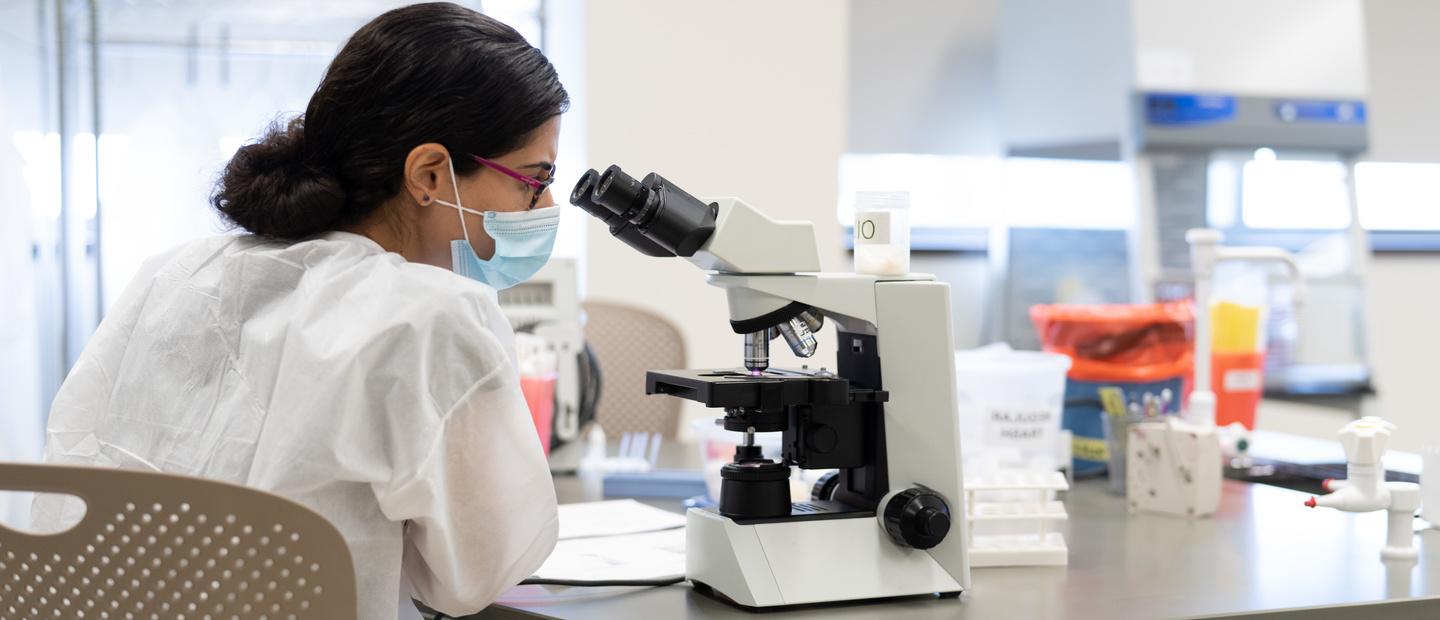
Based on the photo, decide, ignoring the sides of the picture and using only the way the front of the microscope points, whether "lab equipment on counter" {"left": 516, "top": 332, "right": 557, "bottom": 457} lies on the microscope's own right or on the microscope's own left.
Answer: on the microscope's own right

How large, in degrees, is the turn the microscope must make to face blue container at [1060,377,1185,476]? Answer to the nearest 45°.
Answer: approximately 135° to its right

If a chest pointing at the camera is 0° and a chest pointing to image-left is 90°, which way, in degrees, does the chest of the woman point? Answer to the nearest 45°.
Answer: approximately 225°

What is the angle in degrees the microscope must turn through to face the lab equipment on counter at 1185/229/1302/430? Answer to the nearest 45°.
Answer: approximately 135° to its right

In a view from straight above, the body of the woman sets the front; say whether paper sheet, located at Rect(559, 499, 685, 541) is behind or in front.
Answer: in front

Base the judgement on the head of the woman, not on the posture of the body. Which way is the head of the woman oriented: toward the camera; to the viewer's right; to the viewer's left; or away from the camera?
to the viewer's right

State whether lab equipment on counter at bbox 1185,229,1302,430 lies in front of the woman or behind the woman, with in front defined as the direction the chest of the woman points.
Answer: in front

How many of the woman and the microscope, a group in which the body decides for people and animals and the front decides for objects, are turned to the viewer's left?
1

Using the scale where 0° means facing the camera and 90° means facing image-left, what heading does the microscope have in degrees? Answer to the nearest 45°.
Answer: approximately 90°

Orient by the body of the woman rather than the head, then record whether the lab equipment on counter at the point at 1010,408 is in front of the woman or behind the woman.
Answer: in front

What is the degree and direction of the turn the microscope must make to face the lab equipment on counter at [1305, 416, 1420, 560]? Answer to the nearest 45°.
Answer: approximately 180°
